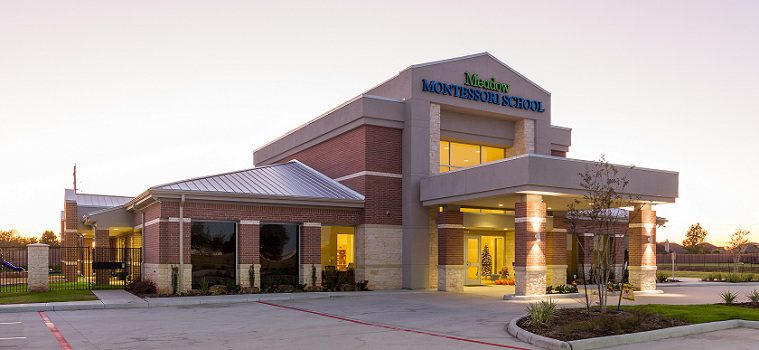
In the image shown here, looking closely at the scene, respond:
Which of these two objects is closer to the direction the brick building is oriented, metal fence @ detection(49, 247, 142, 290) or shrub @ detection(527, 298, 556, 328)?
the shrub

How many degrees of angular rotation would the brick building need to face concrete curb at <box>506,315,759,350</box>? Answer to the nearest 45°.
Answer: approximately 45° to its right

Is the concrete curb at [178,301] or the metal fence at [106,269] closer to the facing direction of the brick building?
the concrete curb

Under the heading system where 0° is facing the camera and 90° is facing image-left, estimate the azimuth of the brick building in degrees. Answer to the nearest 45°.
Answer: approximately 315°

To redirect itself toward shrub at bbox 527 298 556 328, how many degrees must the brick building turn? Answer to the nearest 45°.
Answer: approximately 45° to its right
